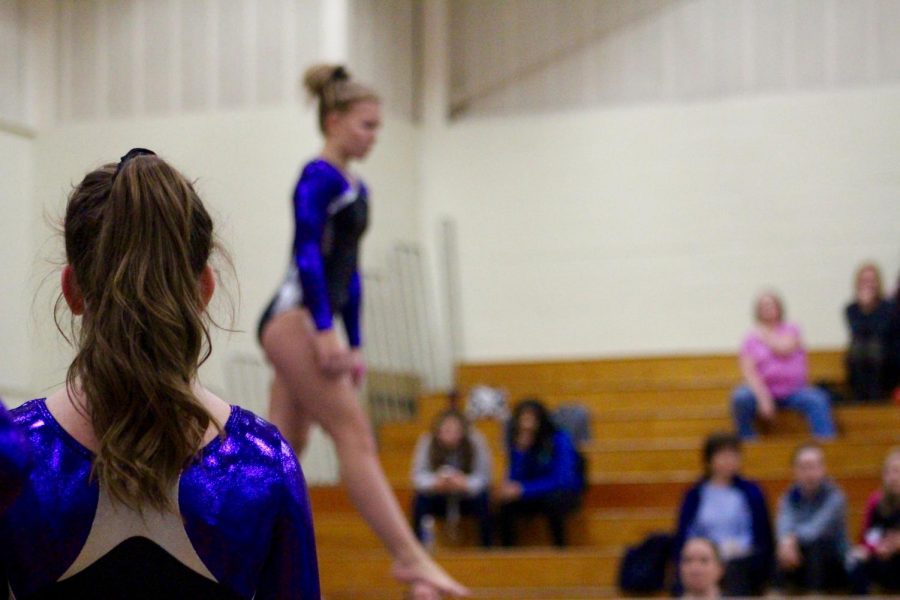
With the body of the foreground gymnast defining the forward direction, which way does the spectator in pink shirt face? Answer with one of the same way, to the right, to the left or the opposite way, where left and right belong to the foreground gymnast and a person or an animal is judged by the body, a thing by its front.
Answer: the opposite way

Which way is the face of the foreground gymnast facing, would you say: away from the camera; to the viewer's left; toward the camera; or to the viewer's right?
away from the camera

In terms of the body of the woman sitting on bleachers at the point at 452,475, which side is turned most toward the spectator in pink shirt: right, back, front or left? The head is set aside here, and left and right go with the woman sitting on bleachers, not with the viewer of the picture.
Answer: left

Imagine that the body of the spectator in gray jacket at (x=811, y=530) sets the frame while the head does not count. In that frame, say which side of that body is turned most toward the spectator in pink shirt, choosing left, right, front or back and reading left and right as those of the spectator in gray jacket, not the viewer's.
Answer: back

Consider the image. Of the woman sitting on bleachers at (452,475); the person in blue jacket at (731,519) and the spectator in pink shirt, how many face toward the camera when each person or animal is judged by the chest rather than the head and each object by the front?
3

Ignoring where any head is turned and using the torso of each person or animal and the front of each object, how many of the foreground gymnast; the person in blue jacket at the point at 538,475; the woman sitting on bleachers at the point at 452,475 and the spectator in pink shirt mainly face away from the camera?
1

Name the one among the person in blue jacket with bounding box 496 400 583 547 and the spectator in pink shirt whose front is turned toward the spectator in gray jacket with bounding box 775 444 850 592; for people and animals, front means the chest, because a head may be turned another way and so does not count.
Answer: the spectator in pink shirt

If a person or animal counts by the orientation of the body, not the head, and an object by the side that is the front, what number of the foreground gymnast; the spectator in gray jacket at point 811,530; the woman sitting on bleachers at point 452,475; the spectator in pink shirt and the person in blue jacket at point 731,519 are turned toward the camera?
4

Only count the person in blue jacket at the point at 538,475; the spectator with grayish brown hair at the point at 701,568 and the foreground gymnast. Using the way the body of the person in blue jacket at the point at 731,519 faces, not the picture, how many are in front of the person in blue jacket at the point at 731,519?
2

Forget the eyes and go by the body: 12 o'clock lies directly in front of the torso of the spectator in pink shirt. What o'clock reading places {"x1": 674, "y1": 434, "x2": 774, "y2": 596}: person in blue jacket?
The person in blue jacket is roughly at 12 o'clock from the spectator in pink shirt.

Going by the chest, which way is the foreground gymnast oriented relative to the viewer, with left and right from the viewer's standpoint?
facing away from the viewer

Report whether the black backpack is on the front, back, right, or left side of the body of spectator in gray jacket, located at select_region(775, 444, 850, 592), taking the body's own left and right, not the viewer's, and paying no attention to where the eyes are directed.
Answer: right

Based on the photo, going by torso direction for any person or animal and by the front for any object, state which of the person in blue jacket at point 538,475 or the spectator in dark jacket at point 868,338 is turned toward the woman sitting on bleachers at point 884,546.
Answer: the spectator in dark jacket

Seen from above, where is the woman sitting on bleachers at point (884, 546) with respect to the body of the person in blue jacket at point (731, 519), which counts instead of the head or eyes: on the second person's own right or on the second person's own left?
on the second person's own left

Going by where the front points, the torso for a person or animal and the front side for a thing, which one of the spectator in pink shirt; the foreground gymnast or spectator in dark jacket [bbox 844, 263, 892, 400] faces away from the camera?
the foreground gymnast
